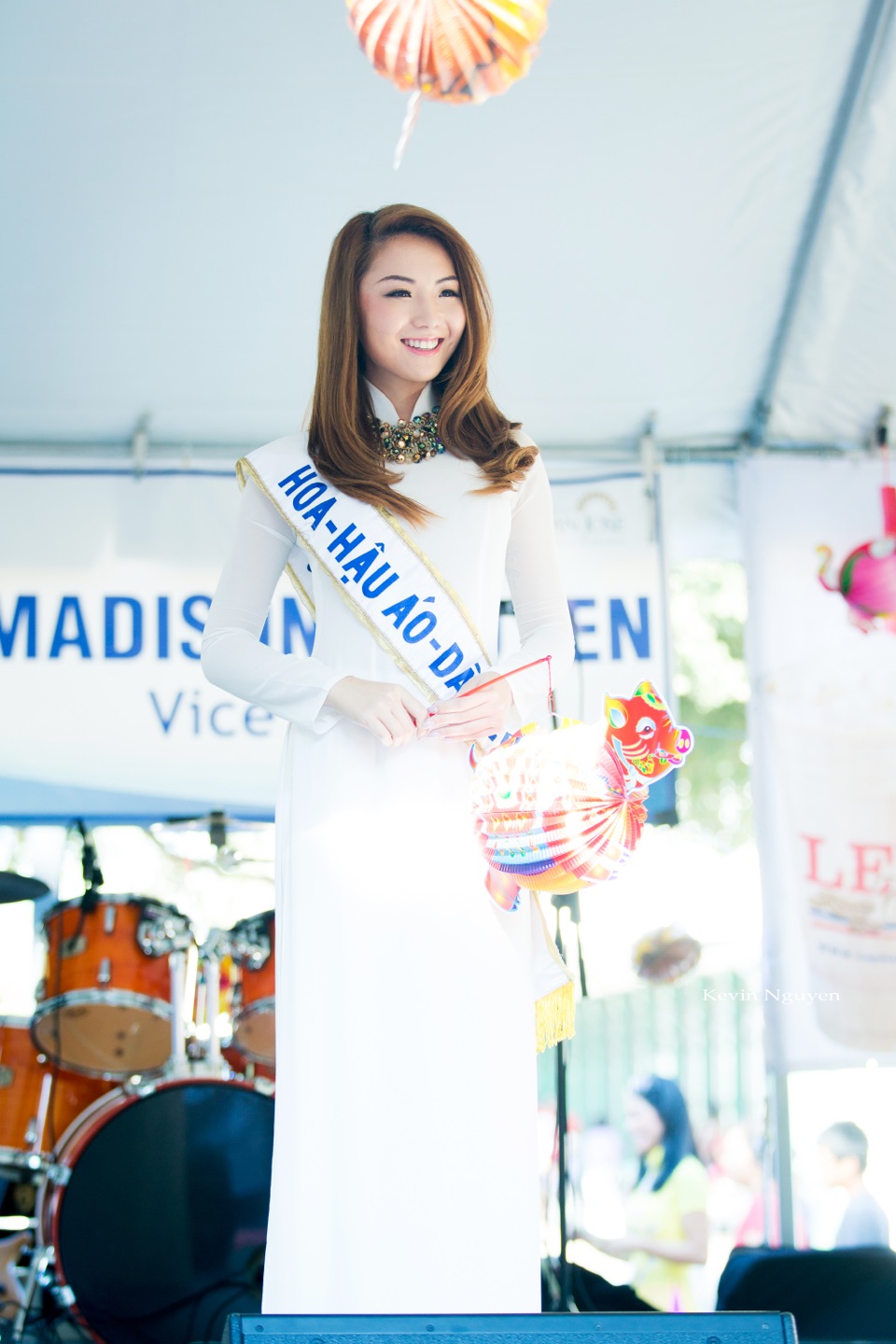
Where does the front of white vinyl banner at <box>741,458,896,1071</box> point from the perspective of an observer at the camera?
facing the viewer

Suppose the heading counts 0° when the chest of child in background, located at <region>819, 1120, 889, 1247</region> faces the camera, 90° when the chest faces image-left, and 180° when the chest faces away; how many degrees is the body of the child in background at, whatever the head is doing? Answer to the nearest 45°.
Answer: approximately 90°

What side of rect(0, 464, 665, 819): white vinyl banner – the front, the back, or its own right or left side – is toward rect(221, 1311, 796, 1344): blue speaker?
front

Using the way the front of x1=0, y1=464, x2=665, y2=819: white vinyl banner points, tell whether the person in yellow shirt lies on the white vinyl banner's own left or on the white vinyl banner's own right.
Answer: on the white vinyl banner's own left

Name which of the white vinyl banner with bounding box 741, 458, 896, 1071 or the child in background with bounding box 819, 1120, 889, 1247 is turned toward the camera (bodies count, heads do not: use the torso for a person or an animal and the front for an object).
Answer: the white vinyl banner

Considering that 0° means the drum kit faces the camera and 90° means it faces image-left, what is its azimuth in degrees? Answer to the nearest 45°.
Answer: approximately 0°

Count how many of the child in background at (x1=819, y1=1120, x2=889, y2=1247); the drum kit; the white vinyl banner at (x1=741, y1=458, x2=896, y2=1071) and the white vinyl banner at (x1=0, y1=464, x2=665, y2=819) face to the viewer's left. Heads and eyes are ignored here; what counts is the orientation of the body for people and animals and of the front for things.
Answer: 1

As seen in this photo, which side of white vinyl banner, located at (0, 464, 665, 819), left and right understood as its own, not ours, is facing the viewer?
front

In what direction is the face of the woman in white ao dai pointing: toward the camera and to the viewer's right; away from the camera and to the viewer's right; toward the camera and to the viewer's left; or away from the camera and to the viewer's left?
toward the camera and to the viewer's right

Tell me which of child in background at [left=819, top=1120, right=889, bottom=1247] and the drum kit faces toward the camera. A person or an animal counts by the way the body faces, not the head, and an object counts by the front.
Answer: the drum kit

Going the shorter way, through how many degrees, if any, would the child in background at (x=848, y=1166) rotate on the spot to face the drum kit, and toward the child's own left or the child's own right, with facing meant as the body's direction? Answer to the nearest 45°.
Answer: approximately 45° to the child's own left

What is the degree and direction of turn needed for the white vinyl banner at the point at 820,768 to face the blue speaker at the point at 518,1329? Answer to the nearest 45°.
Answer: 0° — it already faces it
